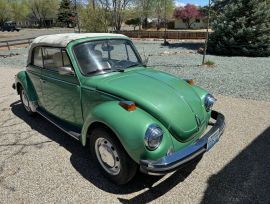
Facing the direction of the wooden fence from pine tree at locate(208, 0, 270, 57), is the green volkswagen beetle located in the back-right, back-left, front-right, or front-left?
back-left

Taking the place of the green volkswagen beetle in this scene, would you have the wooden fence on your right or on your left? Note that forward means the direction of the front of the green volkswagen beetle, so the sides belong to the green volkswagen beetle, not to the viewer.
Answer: on your left

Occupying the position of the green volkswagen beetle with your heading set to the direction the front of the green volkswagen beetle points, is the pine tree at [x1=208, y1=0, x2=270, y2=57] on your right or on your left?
on your left

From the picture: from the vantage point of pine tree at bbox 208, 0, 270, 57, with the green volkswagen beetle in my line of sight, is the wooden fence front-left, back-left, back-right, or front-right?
back-right

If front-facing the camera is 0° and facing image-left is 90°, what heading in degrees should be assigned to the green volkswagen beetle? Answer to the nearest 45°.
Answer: approximately 315°
